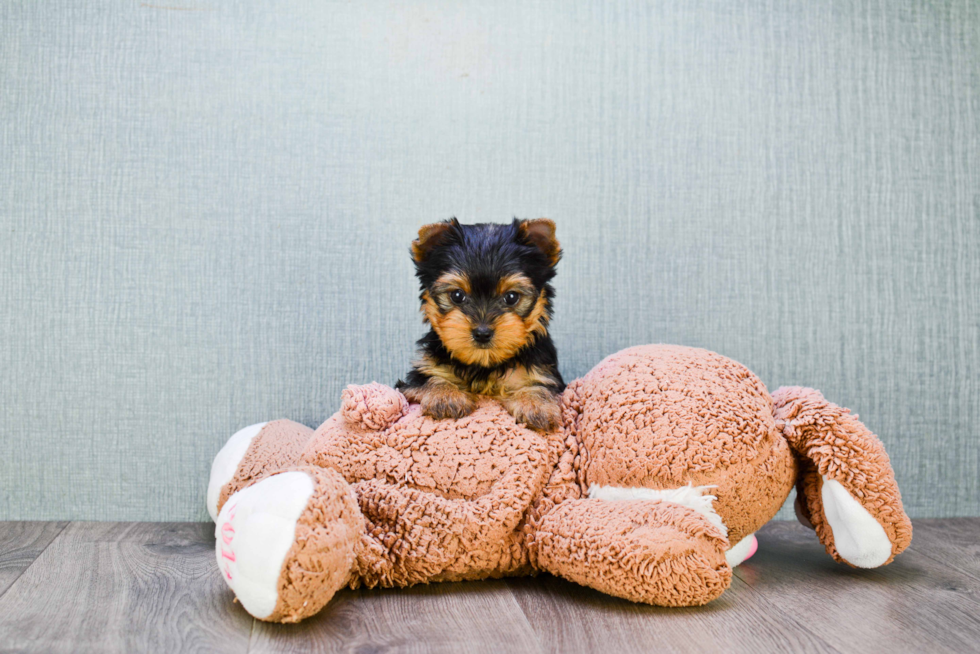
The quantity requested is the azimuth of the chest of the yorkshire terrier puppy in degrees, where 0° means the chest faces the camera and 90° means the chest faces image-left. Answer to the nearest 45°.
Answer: approximately 0°
